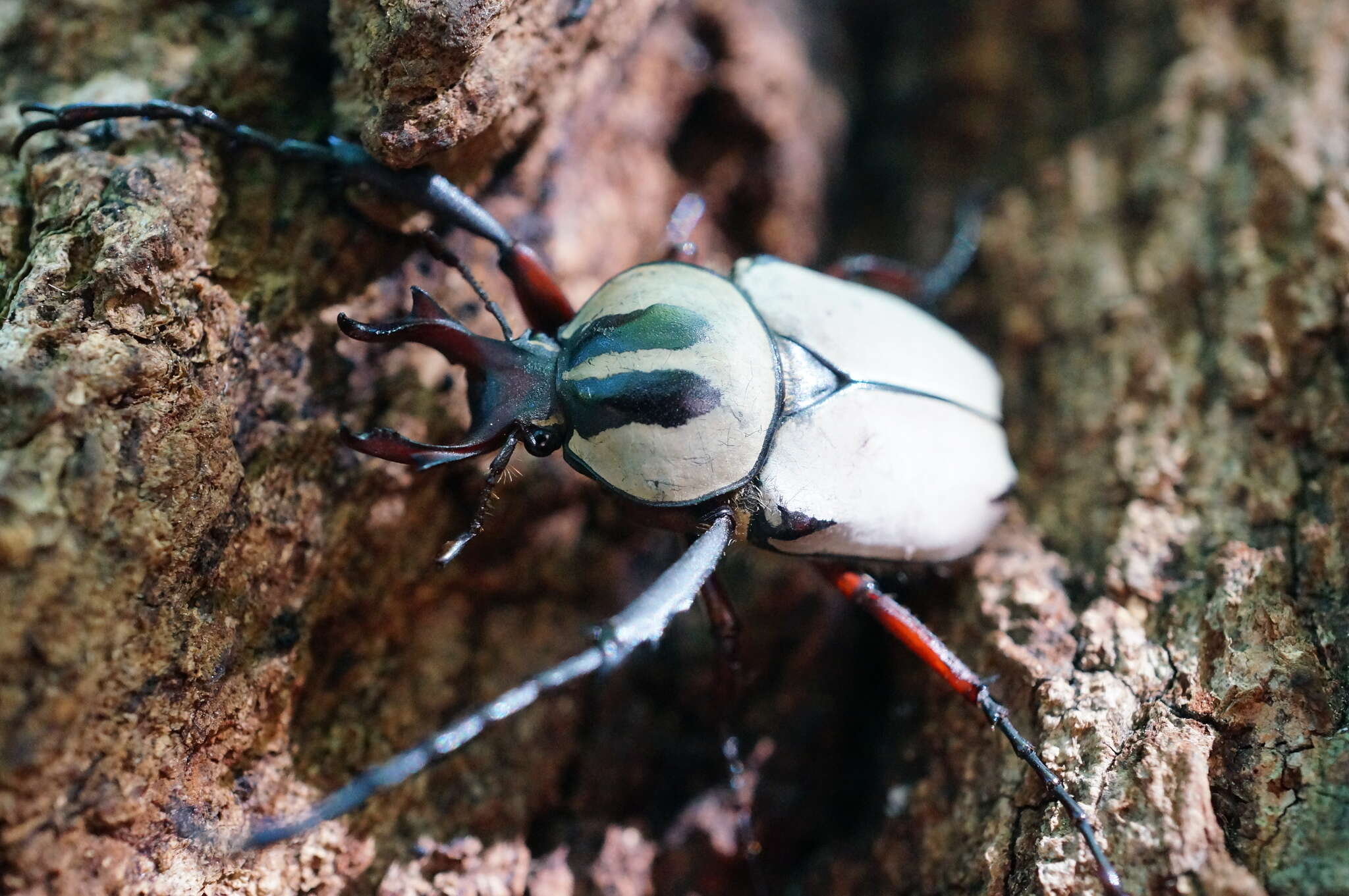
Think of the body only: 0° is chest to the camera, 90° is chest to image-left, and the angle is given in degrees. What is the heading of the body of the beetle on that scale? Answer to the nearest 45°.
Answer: approximately 90°
